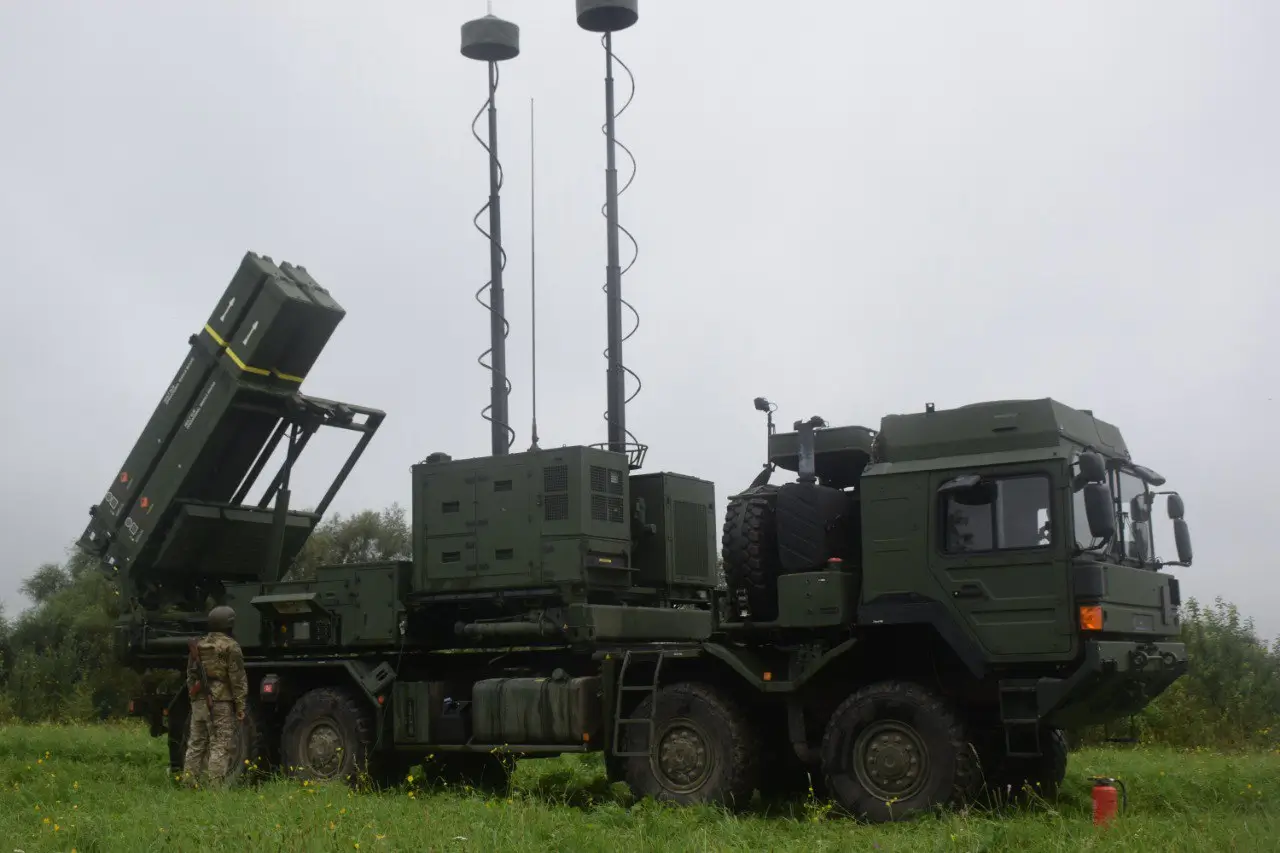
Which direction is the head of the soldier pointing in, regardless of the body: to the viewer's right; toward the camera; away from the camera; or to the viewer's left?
away from the camera

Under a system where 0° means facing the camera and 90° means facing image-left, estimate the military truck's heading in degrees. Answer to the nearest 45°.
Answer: approximately 315°

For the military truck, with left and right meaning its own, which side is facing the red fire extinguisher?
front
